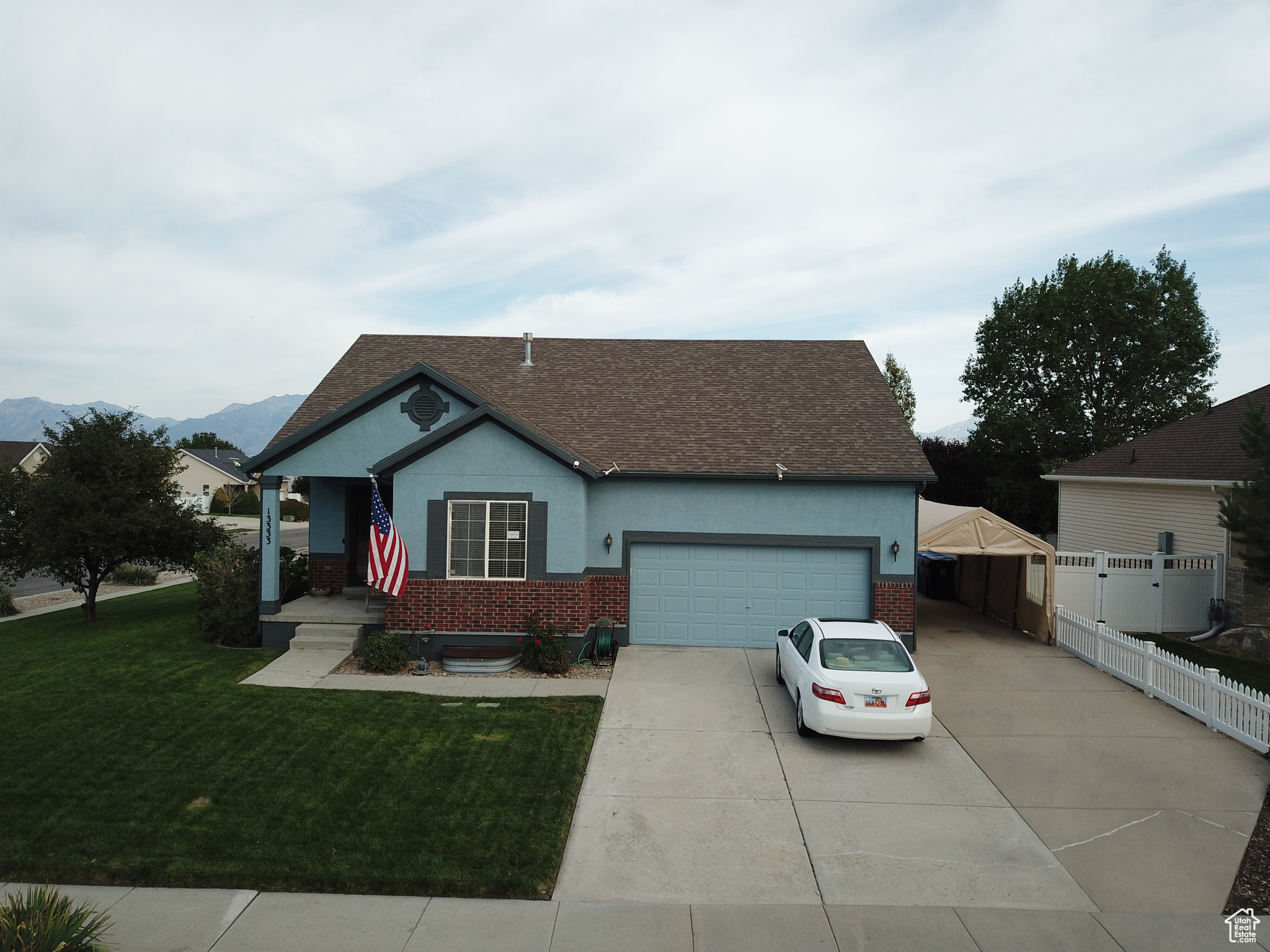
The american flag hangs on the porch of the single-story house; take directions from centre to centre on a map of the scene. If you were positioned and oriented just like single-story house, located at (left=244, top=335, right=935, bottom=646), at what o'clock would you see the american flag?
The american flag is roughly at 2 o'clock from the single-story house.

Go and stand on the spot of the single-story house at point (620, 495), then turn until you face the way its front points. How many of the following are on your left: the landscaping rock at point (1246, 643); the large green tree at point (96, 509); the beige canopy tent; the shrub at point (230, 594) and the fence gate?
3

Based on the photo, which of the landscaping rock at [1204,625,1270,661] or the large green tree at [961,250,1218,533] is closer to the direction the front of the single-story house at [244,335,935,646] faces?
the landscaping rock

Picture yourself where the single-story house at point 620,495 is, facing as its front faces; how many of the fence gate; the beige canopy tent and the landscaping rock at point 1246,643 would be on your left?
3

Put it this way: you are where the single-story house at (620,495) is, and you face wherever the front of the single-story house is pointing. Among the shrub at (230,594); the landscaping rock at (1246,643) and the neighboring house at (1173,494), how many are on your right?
1

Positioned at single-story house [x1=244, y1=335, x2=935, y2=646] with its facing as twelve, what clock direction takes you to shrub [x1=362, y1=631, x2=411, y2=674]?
The shrub is roughly at 2 o'clock from the single-story house.

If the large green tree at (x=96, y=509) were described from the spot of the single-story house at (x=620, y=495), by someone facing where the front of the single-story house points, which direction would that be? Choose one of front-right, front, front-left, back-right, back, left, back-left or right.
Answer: right

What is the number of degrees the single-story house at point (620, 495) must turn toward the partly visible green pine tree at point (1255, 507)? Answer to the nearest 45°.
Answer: approximately 45° to its left

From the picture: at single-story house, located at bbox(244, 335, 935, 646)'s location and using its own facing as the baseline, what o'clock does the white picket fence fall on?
The white picket fence is roughly at 10 o'clock from the single-story house.

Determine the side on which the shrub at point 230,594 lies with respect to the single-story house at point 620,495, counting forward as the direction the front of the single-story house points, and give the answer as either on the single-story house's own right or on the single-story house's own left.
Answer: on the single-story house's own right

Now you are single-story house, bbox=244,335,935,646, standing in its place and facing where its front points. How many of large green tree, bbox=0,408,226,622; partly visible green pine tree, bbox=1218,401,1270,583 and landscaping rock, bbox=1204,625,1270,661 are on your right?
1

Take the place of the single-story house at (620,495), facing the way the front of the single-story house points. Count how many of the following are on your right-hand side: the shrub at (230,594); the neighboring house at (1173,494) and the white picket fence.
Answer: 1

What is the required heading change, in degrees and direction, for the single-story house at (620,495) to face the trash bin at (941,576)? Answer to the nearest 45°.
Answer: approximately 135° to its left

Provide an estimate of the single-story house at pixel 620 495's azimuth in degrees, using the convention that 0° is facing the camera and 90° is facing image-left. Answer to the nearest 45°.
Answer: approximately 0°

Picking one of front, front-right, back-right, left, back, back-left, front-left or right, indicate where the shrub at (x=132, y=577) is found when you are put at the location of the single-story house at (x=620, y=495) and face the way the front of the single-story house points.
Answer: back-right

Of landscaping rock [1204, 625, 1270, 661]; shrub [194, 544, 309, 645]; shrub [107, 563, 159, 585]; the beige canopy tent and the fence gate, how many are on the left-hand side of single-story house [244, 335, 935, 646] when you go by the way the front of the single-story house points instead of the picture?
3
